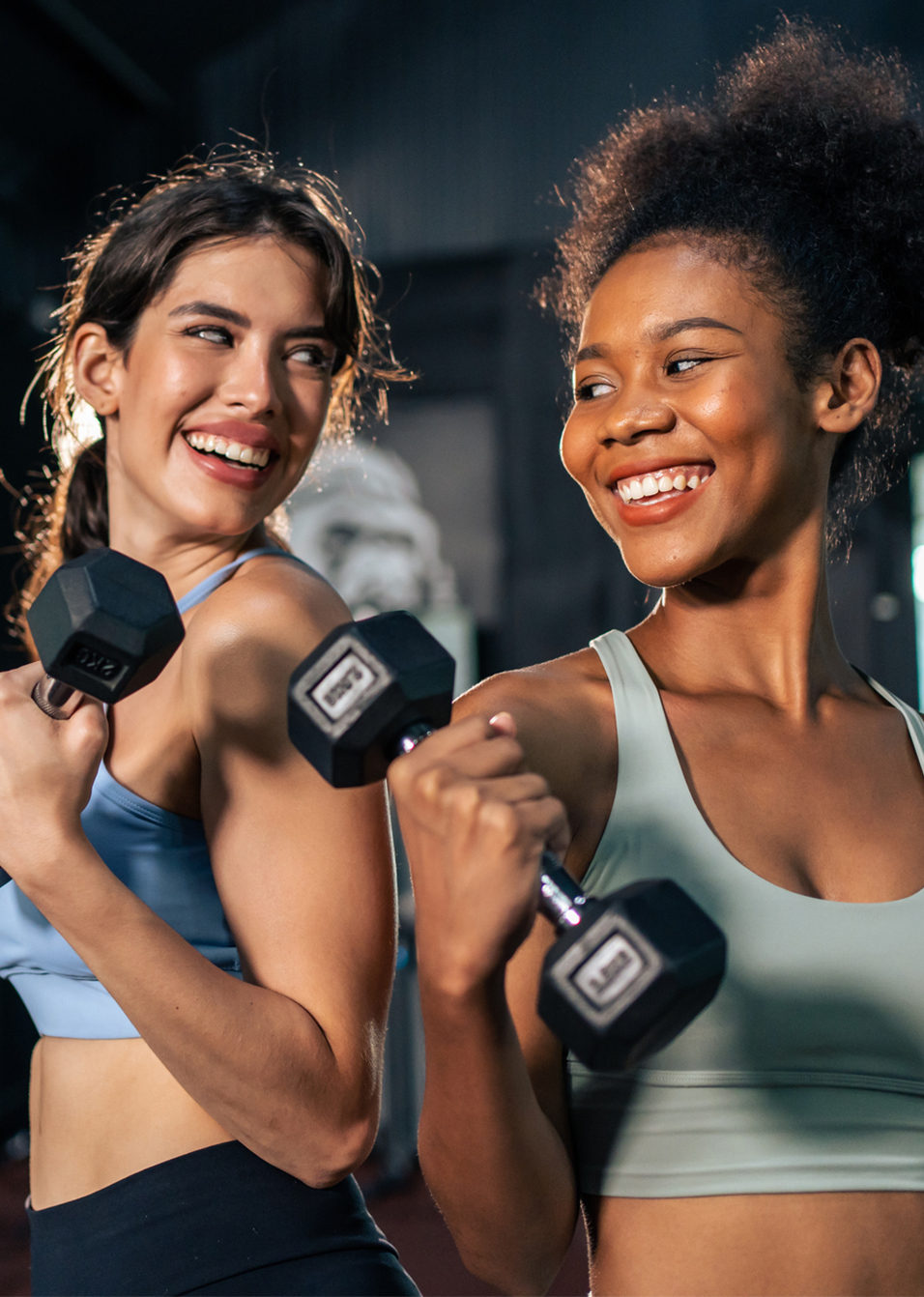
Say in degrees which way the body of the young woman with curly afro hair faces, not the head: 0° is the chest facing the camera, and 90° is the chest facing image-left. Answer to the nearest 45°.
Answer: approximately 0°

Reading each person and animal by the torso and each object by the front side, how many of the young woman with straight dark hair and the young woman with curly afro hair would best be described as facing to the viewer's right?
0

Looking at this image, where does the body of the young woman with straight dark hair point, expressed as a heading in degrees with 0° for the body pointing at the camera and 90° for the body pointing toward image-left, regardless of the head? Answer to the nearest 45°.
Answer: approximately 45°

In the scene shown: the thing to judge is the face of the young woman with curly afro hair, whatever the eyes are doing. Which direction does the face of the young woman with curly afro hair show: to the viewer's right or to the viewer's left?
to the viewer's left

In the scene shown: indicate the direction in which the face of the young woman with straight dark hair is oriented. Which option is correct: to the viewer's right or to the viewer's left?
to the viewer's right
